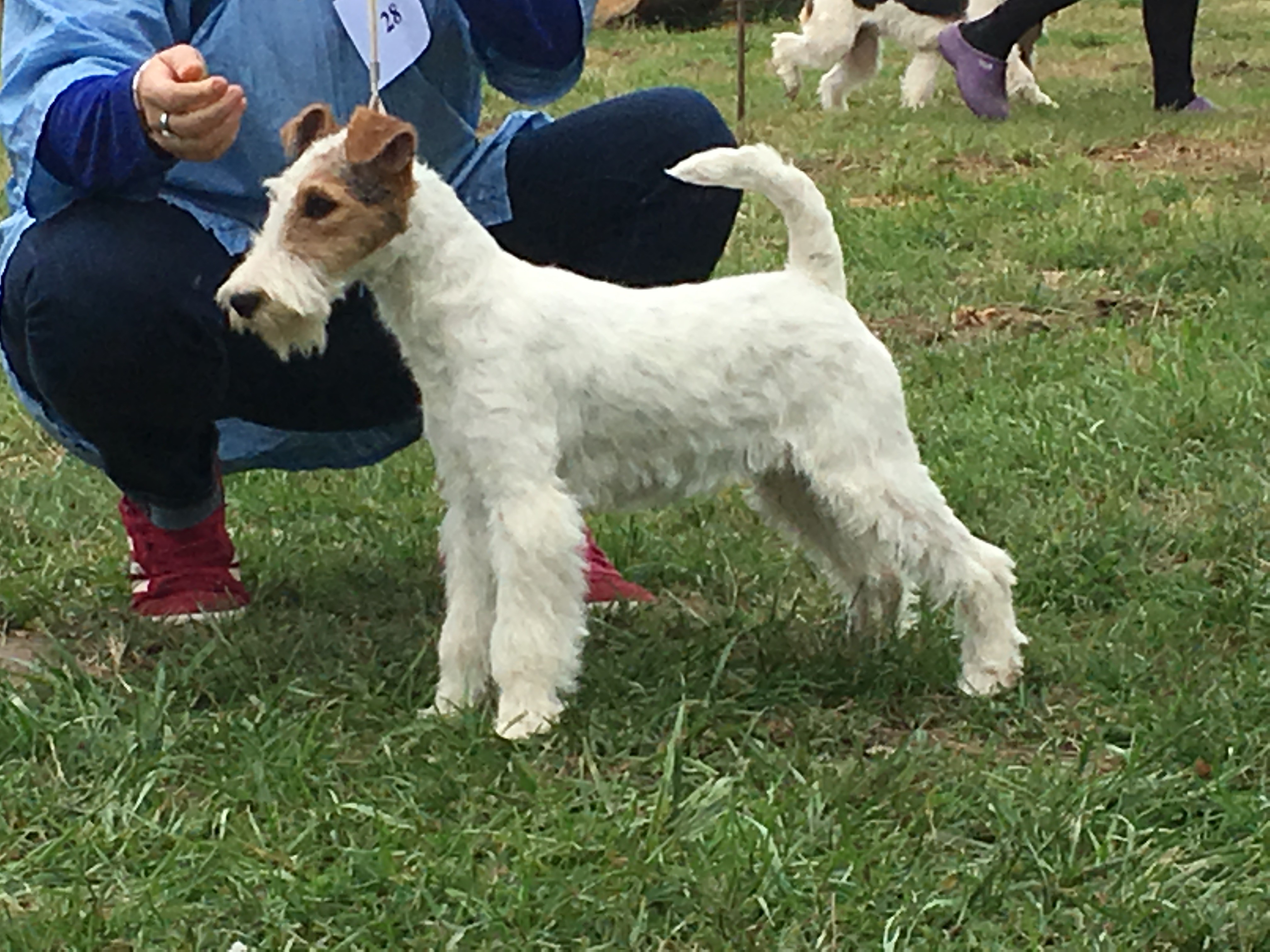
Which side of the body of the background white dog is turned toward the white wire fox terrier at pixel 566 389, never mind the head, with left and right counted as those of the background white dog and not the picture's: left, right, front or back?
right

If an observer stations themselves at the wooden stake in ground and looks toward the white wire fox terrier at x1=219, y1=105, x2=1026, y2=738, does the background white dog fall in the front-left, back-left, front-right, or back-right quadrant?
back-left

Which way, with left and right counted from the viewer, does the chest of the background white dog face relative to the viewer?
facing to the right of the viewer

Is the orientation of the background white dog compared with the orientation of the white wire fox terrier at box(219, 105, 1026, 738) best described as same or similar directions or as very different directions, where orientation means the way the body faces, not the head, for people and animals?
very different directions

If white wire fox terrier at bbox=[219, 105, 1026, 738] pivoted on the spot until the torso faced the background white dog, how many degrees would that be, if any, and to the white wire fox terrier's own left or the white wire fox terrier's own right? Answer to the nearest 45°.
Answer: approximately 90° to the white wire fox terrier's own right

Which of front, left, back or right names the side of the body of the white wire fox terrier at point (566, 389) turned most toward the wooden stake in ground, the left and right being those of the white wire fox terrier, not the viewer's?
right

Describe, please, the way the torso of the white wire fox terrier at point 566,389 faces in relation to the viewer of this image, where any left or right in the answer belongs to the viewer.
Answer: facing to the left of the viewer

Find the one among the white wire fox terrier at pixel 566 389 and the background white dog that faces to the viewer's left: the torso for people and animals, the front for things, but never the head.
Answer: the white wire fox terrier

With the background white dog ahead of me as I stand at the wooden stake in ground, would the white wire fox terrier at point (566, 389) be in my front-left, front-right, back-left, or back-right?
back-right

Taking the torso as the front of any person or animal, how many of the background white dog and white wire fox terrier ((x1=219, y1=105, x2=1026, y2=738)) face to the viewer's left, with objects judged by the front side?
1
